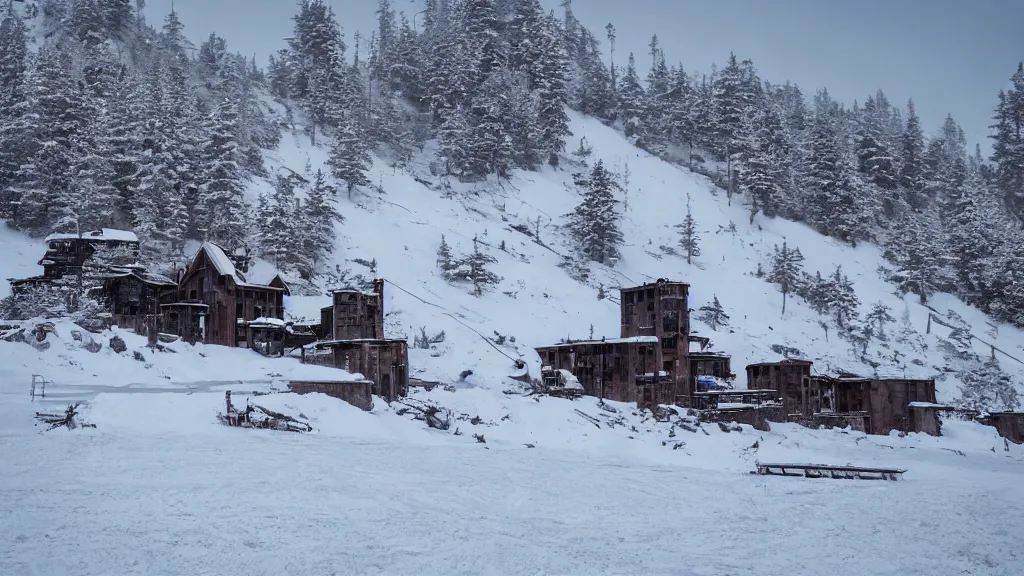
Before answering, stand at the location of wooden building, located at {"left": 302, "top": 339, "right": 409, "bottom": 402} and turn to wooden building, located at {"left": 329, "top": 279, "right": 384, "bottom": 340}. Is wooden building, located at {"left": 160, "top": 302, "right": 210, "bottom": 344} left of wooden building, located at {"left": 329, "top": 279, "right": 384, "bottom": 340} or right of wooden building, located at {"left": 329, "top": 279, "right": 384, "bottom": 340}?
left

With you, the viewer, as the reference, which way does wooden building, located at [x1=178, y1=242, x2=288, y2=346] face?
facing the viewer and to the left of the viewer

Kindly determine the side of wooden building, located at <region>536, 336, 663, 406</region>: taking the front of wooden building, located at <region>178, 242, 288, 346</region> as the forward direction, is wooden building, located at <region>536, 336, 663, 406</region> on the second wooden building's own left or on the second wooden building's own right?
on the second wooden building's own left

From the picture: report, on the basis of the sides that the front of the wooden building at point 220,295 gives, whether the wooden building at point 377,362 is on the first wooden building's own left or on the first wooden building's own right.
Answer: on the first wooden building's own left

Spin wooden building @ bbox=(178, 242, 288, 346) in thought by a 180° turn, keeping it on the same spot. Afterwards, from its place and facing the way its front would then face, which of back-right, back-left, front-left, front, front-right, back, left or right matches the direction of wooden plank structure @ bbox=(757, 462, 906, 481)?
right

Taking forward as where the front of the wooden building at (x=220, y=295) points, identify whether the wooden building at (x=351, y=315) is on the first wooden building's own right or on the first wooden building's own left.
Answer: on the first wooden building's own left
